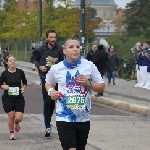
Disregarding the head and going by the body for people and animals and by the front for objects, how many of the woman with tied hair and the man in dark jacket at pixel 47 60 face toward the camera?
2

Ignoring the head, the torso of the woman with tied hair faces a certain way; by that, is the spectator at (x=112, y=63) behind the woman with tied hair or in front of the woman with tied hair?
behind

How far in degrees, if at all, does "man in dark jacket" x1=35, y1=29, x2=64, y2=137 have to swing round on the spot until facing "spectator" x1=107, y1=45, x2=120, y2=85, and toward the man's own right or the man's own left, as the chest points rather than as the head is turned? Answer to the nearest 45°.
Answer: approximately 180°

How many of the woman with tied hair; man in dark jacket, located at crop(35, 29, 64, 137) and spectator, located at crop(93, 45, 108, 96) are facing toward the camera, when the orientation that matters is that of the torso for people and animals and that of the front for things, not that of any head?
2

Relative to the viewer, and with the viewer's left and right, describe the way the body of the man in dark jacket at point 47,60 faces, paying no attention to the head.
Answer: facing the viewer

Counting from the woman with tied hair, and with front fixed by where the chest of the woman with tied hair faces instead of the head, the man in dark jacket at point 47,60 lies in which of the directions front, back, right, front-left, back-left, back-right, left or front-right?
left

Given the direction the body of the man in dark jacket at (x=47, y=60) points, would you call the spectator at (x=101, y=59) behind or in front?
behind
